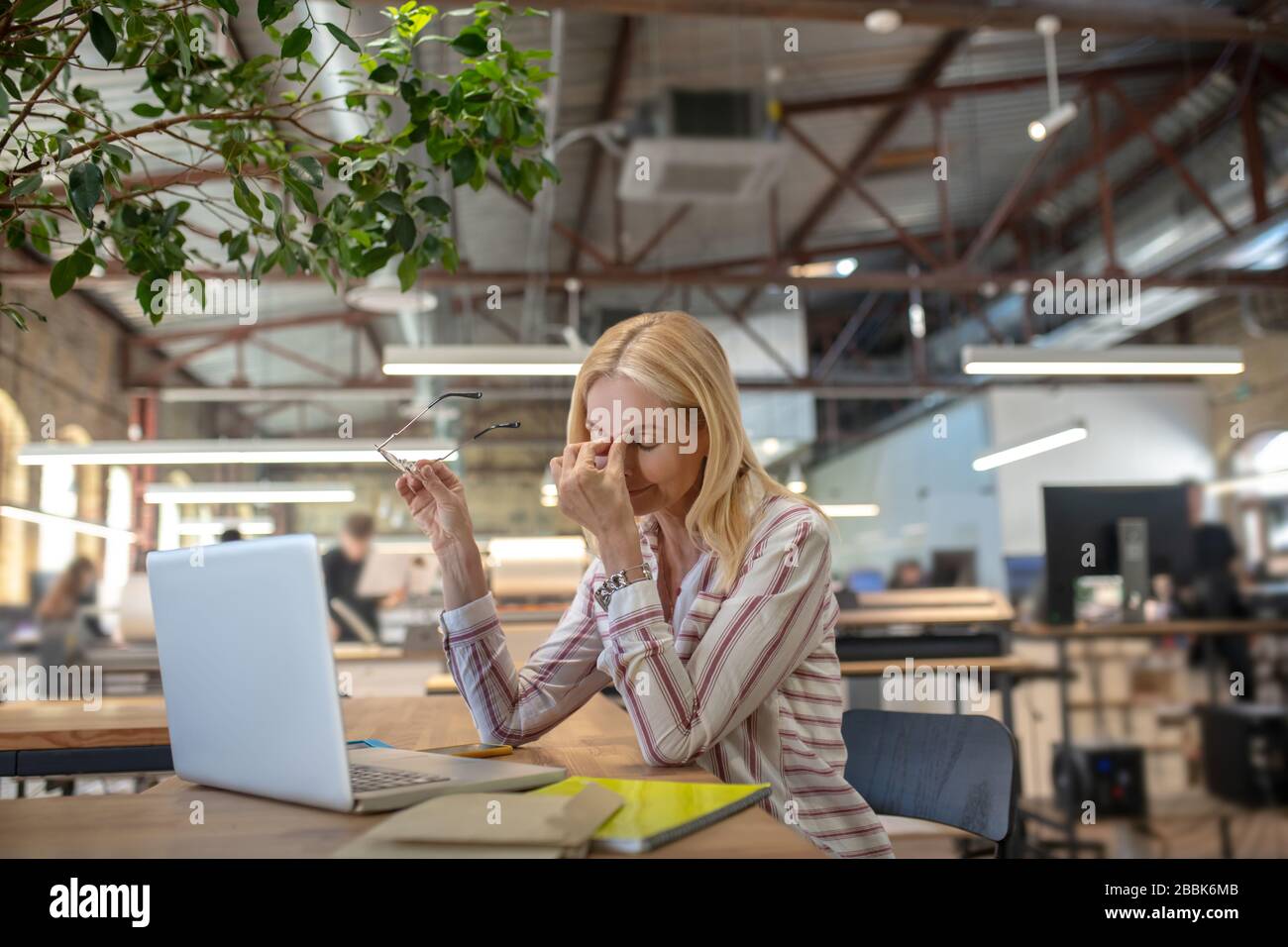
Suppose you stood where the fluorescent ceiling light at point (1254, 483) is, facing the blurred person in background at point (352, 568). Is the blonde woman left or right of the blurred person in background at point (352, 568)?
left

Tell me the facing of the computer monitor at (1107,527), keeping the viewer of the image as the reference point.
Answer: facing away from the viewer

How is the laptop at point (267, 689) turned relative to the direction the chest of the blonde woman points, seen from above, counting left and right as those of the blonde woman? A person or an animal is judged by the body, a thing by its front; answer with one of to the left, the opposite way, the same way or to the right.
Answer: the opposite way

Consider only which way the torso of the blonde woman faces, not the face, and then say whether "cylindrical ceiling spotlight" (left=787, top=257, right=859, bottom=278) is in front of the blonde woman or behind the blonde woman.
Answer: behind

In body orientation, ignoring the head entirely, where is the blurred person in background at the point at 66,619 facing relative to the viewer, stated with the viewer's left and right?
facing to the right of the viewer
